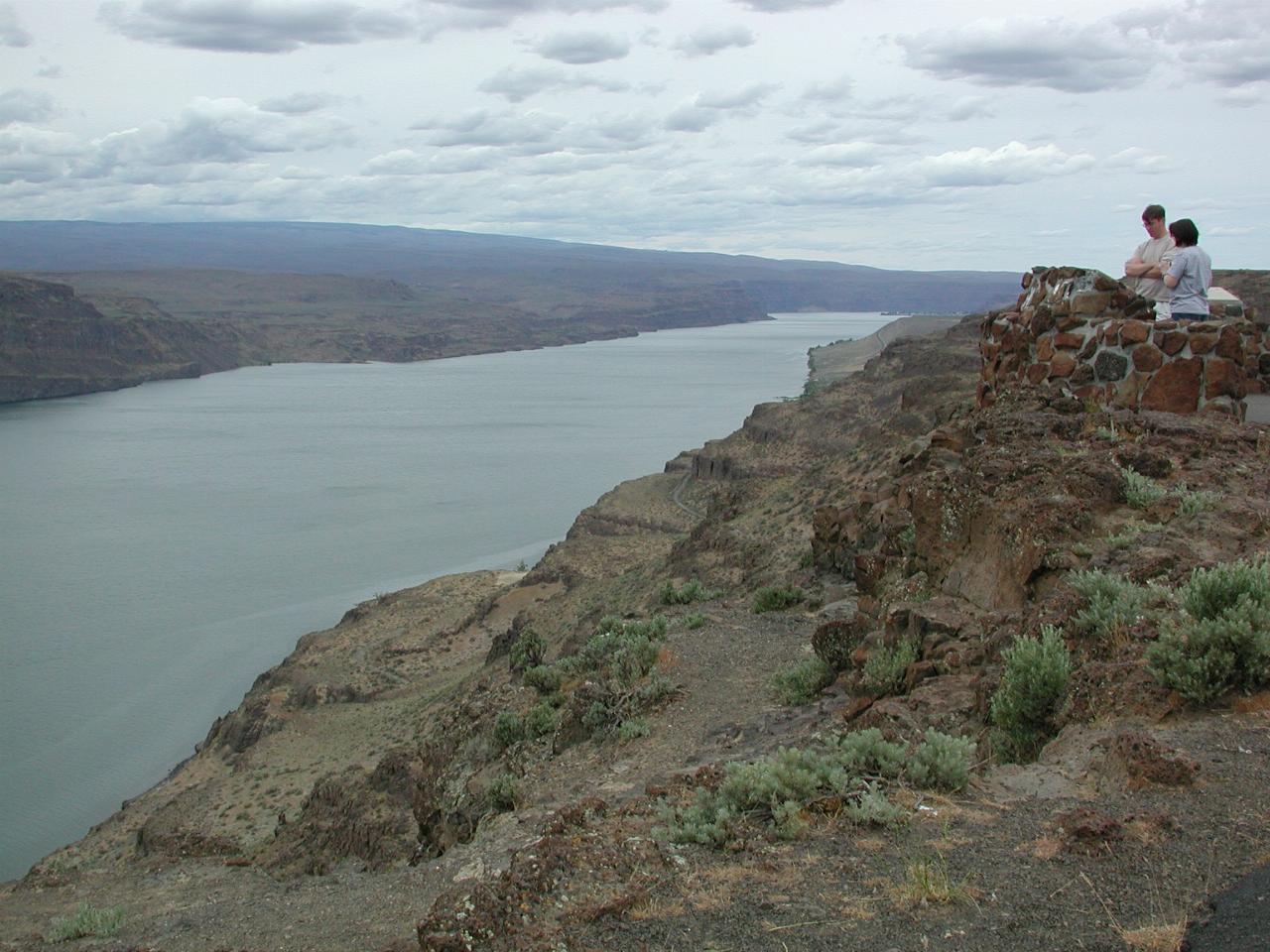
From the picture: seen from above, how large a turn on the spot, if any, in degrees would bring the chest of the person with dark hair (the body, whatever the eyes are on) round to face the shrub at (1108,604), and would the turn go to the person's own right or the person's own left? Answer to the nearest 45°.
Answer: approximately 135° to the person's own left

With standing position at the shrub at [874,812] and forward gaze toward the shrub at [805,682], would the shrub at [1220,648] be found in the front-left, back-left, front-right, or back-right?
front-right

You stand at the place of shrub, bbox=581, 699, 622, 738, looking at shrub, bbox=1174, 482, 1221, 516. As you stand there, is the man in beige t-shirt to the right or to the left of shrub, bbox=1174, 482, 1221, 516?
left

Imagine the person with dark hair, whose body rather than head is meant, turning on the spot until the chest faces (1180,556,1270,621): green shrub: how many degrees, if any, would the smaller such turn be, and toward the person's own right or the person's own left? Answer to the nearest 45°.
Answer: approximately 135° to the person's own left

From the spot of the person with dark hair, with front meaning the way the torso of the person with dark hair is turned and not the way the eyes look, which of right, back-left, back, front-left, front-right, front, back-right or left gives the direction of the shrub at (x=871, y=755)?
back-left

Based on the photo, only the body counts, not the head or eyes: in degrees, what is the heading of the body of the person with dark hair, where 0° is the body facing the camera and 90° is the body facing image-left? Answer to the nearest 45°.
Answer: approximately 135°

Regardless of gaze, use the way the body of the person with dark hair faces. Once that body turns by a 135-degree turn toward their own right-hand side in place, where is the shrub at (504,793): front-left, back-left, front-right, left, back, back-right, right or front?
back-right

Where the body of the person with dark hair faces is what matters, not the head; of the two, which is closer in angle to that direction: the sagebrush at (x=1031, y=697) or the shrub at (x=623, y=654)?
the shrub

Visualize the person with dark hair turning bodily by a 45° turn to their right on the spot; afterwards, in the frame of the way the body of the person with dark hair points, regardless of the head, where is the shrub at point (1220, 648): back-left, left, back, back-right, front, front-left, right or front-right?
back

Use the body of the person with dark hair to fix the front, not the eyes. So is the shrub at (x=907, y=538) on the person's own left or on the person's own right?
on the person's own left

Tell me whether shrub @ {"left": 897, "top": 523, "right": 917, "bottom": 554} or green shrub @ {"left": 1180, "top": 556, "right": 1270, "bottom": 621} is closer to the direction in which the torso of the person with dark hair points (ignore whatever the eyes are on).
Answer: the shrub

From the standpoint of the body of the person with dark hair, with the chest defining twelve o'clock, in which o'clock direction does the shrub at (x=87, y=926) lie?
The shrub is roughly at 9 o'clock from the person with dark hair.

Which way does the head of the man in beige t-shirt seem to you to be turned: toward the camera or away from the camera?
toward the camera

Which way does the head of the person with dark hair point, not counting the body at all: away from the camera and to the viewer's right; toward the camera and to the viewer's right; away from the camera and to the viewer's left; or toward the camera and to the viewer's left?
away from the camera and to the viewer's left

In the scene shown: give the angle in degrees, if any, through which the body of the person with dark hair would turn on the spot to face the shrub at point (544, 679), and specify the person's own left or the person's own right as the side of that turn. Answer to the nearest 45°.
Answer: approximately 45° to the person's own left

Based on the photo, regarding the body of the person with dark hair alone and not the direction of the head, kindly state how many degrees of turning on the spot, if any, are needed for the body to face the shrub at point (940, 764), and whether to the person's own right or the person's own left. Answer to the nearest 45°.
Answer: approximately 135° to the person's own left

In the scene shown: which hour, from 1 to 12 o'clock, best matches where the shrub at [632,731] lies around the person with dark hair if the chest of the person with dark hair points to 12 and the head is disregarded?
The shrub is roughly at 9 o'clock from the person with dark hair.
